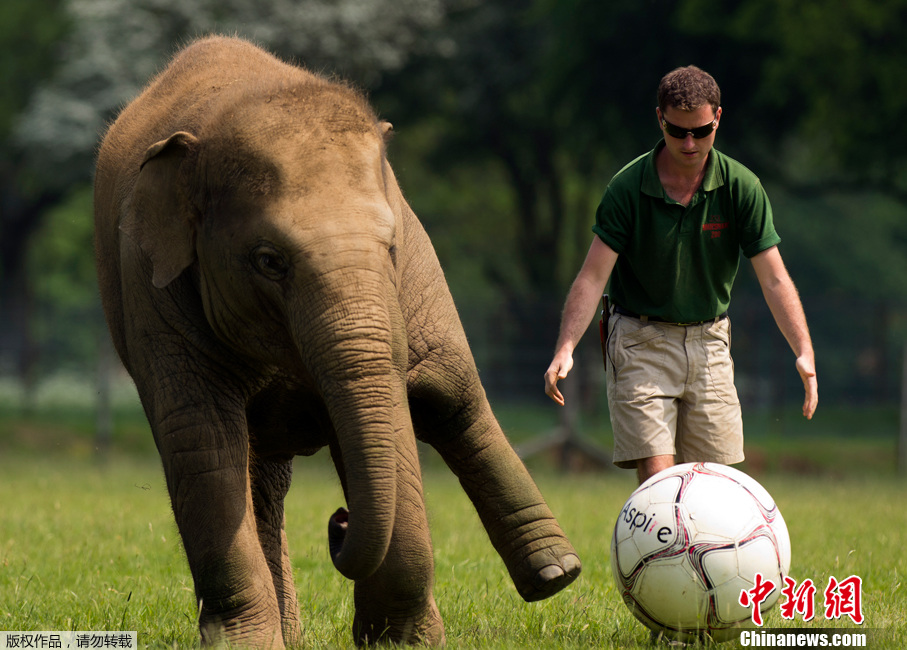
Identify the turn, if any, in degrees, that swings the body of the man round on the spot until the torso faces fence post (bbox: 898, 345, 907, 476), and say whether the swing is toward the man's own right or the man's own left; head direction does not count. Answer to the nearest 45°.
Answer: approximately 180°

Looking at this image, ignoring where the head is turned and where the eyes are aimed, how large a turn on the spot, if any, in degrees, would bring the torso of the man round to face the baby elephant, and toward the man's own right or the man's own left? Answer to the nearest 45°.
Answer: approximately 45° to the man's own right

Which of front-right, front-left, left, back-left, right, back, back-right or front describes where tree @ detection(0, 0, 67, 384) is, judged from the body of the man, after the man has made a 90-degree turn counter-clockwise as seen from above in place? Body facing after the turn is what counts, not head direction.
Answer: back-left

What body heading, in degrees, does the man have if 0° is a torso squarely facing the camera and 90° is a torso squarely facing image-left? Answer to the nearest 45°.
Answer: approximately 0°
